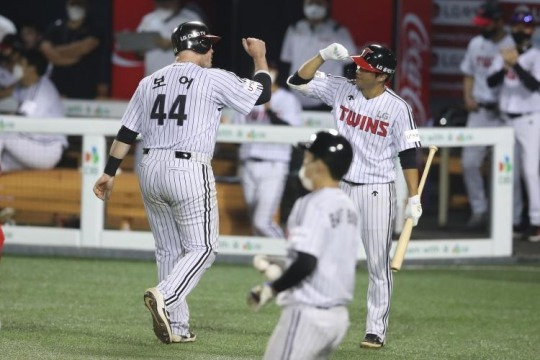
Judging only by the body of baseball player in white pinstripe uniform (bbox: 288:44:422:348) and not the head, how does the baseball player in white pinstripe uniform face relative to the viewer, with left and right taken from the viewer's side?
facing the viewer and to the left of the viewer

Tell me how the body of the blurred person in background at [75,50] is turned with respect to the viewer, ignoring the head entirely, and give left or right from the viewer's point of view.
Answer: facing the viewer

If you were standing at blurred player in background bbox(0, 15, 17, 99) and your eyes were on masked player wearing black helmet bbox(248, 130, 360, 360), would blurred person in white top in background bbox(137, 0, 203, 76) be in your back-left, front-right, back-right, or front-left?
front-left

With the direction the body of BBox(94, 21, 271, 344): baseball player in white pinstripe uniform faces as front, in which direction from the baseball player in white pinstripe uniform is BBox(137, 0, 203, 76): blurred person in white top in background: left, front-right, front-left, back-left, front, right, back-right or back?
front-left

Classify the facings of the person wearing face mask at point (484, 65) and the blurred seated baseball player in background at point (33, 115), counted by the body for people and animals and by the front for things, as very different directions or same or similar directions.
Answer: same or similar directions

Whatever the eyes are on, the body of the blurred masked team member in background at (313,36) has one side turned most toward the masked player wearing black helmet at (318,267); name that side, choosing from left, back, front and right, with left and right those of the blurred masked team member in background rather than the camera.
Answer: front

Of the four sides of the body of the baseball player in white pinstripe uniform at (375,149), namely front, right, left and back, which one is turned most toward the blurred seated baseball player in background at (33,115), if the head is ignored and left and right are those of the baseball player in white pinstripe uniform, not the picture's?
right

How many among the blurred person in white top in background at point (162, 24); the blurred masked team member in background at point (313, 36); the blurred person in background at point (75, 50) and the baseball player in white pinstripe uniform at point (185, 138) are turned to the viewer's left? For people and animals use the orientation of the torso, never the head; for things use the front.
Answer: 0

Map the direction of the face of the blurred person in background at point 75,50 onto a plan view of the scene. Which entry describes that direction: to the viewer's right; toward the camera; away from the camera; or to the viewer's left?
toward the camera

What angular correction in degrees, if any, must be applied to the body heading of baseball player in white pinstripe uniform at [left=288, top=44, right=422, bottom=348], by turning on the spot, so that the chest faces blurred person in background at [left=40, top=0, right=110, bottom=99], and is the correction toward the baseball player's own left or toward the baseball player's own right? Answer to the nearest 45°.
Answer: approximately 90° to the baseball player's own right

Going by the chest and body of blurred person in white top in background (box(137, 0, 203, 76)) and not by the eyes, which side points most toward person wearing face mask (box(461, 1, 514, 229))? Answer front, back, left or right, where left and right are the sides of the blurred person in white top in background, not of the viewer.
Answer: left

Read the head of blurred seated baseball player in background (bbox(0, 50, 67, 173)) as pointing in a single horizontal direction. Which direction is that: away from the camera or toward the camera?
toward the camera

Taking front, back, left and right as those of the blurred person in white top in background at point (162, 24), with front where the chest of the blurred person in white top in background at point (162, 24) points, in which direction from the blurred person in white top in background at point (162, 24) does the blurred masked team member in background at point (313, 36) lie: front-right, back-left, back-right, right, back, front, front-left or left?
left

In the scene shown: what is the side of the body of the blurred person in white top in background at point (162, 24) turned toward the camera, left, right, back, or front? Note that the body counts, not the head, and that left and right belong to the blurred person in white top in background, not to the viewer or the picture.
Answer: front

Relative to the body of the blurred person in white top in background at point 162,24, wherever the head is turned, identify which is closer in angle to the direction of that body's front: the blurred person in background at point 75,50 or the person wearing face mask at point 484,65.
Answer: the person wearing face mask

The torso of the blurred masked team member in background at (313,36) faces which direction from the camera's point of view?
toward the camera

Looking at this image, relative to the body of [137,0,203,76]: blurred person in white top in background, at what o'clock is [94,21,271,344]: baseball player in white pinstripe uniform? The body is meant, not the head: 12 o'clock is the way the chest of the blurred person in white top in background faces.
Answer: The baseball player in white pinstripe uniform is roughly at 12 o'clock from the blurred person in white top in background.
